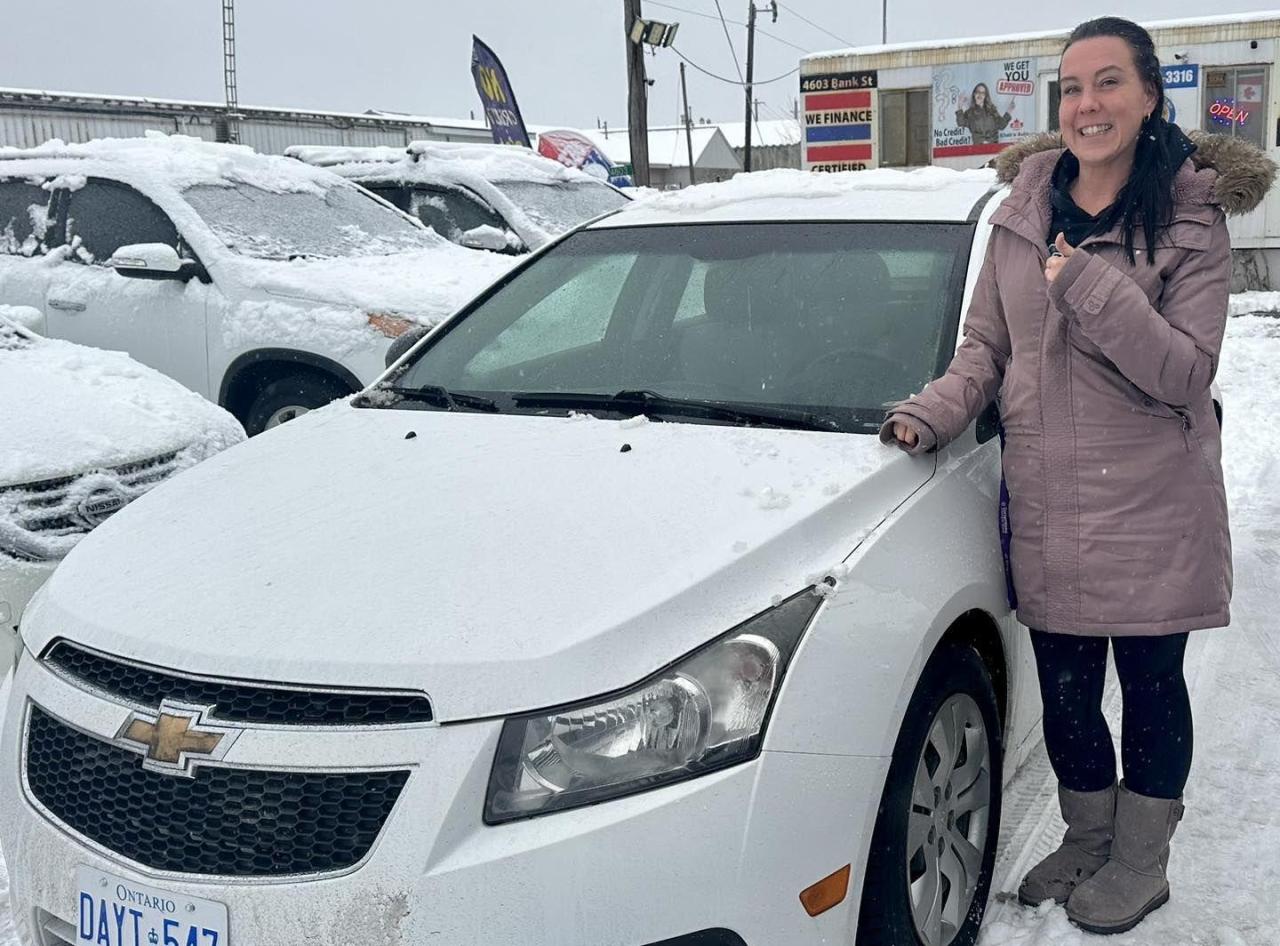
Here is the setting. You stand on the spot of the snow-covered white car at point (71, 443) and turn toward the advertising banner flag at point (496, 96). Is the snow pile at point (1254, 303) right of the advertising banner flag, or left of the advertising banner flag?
right

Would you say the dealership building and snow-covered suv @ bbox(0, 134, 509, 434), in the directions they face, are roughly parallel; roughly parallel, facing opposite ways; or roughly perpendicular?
roughly perpendicular

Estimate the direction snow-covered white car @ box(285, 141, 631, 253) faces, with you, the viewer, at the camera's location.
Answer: facing the viewer and to the right of the viewer

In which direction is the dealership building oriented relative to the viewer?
toward the camera

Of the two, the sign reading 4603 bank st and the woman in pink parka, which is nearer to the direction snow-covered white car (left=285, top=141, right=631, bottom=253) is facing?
the woman in pink parka

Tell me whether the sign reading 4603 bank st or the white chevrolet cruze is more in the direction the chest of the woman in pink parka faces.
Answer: the white chevrolet cruze

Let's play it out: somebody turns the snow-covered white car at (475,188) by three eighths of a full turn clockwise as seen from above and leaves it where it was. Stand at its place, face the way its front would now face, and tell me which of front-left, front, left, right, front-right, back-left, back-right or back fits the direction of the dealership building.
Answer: back-right

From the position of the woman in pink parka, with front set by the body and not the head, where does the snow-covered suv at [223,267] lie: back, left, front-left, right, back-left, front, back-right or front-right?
right

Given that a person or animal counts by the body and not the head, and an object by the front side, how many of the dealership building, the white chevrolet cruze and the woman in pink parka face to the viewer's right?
0

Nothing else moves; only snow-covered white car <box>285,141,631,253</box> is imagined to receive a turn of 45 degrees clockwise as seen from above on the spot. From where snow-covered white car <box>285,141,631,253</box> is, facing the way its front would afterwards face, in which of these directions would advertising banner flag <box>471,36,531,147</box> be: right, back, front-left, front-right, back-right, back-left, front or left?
back
